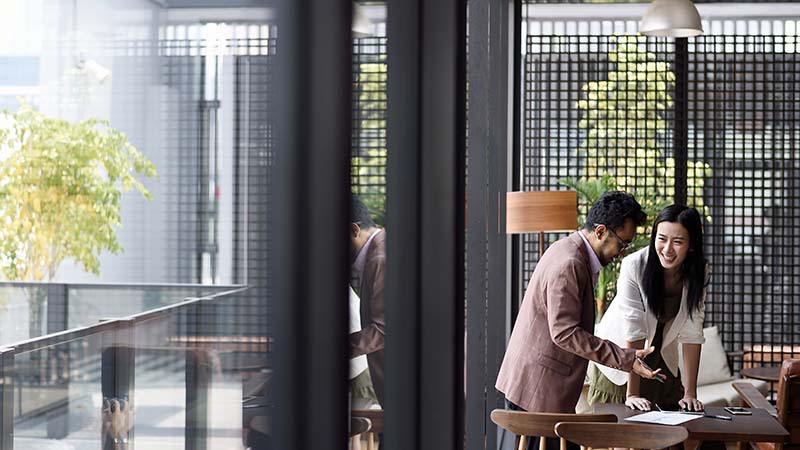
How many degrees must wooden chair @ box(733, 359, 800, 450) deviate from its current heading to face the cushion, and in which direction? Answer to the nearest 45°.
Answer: approximately 45° to its right

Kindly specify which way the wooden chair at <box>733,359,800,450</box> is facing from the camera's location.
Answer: facing away from the viewer and to the left of the viewer

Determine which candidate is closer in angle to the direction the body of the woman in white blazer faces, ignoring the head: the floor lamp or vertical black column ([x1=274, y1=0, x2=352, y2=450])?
the vertical black column

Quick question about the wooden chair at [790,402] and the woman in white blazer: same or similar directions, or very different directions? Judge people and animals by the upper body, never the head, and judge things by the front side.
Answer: very different directions

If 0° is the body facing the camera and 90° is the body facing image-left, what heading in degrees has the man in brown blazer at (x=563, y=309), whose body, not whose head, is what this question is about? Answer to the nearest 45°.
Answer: approximately 270°

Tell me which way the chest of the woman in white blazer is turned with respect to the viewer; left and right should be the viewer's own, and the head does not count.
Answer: facing the viewer and to the right of the viewer

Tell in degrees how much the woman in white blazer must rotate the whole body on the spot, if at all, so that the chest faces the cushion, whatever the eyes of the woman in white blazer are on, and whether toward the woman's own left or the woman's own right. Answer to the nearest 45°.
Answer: approximately 135° to the woman's own left

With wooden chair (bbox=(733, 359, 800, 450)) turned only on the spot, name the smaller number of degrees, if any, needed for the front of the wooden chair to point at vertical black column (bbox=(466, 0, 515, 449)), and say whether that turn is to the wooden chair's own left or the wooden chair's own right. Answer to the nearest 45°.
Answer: approximately 45° to the wooden chair's own left

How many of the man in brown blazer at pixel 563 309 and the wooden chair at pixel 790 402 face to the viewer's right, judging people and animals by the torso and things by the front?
1
